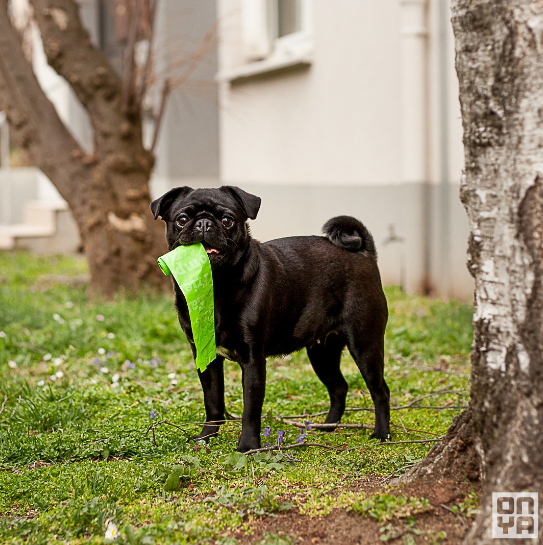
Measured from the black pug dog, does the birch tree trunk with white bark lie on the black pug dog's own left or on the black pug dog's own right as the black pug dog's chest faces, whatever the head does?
on the black pug dog's own left

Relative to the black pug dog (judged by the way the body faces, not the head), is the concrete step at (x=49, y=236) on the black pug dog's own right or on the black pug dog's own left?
on the black pug dog's own right

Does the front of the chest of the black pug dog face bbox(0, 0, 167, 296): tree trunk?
no

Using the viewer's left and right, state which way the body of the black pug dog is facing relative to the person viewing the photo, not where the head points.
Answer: facing the viewer and to the left of the viewer
